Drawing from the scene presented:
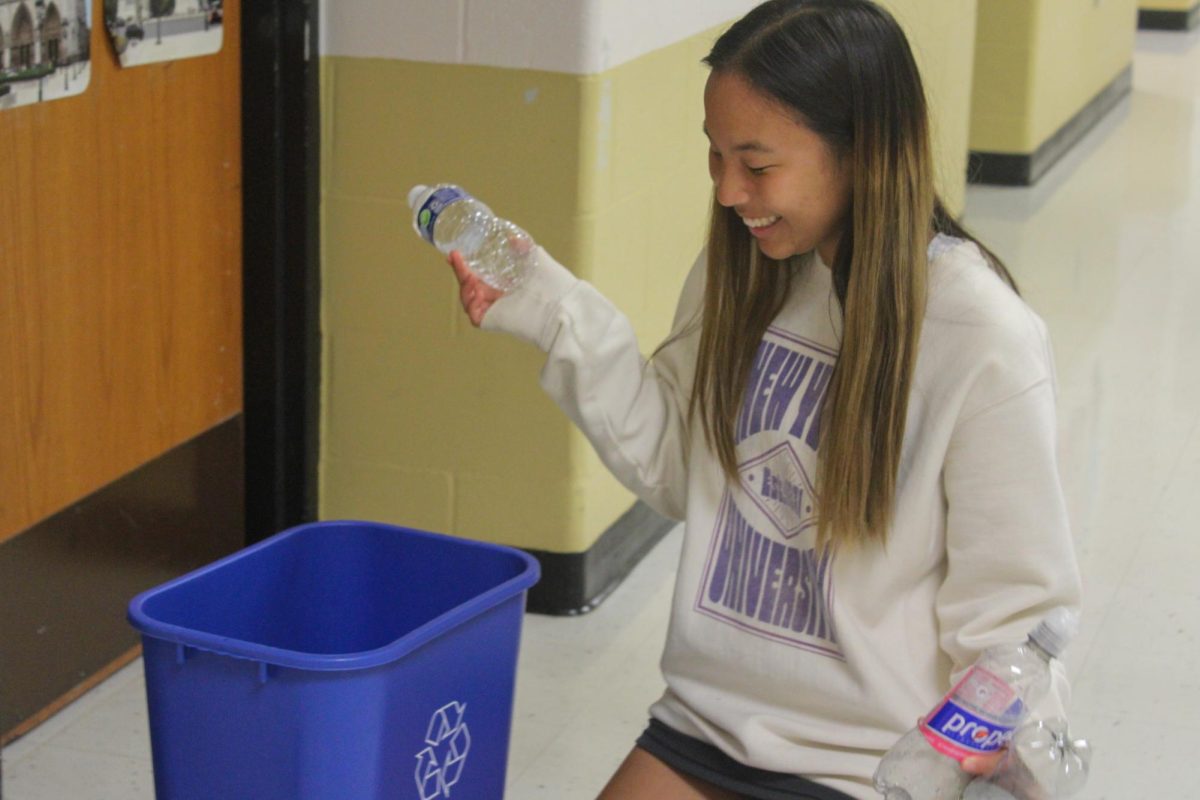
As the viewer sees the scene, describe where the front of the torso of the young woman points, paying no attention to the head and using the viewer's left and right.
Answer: facing the viewer and to the left of the viewer
